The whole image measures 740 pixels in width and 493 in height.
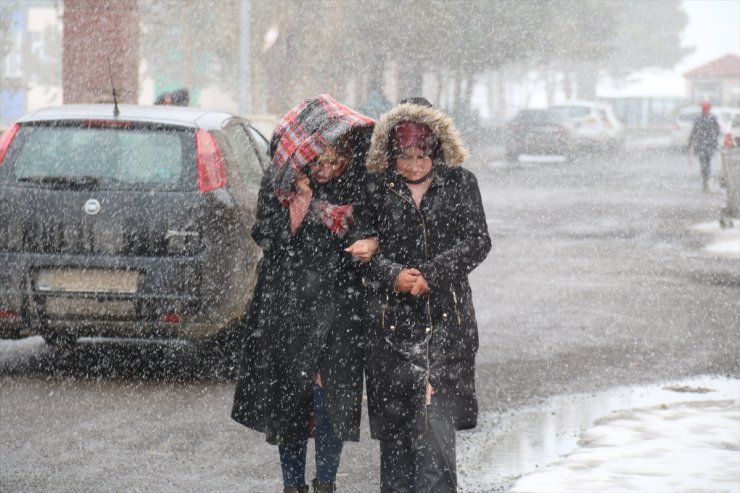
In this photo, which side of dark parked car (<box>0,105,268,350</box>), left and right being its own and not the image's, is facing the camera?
back

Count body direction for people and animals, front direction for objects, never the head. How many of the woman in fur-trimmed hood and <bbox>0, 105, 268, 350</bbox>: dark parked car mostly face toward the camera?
1

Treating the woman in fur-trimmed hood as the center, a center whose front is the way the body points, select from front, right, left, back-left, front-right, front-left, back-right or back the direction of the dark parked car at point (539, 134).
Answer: back

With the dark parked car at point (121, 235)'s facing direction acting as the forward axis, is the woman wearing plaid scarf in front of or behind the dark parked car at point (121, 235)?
behind

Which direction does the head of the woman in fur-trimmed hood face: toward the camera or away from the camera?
toward the camera

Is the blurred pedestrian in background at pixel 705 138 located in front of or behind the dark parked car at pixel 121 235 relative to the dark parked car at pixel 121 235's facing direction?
in front

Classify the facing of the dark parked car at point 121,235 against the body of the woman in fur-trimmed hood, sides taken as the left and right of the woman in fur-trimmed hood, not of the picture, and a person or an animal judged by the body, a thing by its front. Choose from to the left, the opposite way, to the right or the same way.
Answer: the opposite way

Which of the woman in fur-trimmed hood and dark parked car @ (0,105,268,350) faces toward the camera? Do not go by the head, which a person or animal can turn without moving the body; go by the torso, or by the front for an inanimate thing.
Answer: the woman in fur-trimmed hood

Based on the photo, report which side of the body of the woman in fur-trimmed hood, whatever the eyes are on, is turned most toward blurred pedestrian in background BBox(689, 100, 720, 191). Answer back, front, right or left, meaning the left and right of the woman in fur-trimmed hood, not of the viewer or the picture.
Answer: back

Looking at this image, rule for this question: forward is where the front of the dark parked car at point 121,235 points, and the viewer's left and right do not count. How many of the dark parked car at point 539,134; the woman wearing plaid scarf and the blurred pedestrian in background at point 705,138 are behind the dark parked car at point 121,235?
1

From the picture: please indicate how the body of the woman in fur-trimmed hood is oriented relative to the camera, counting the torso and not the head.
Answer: toward the camera
